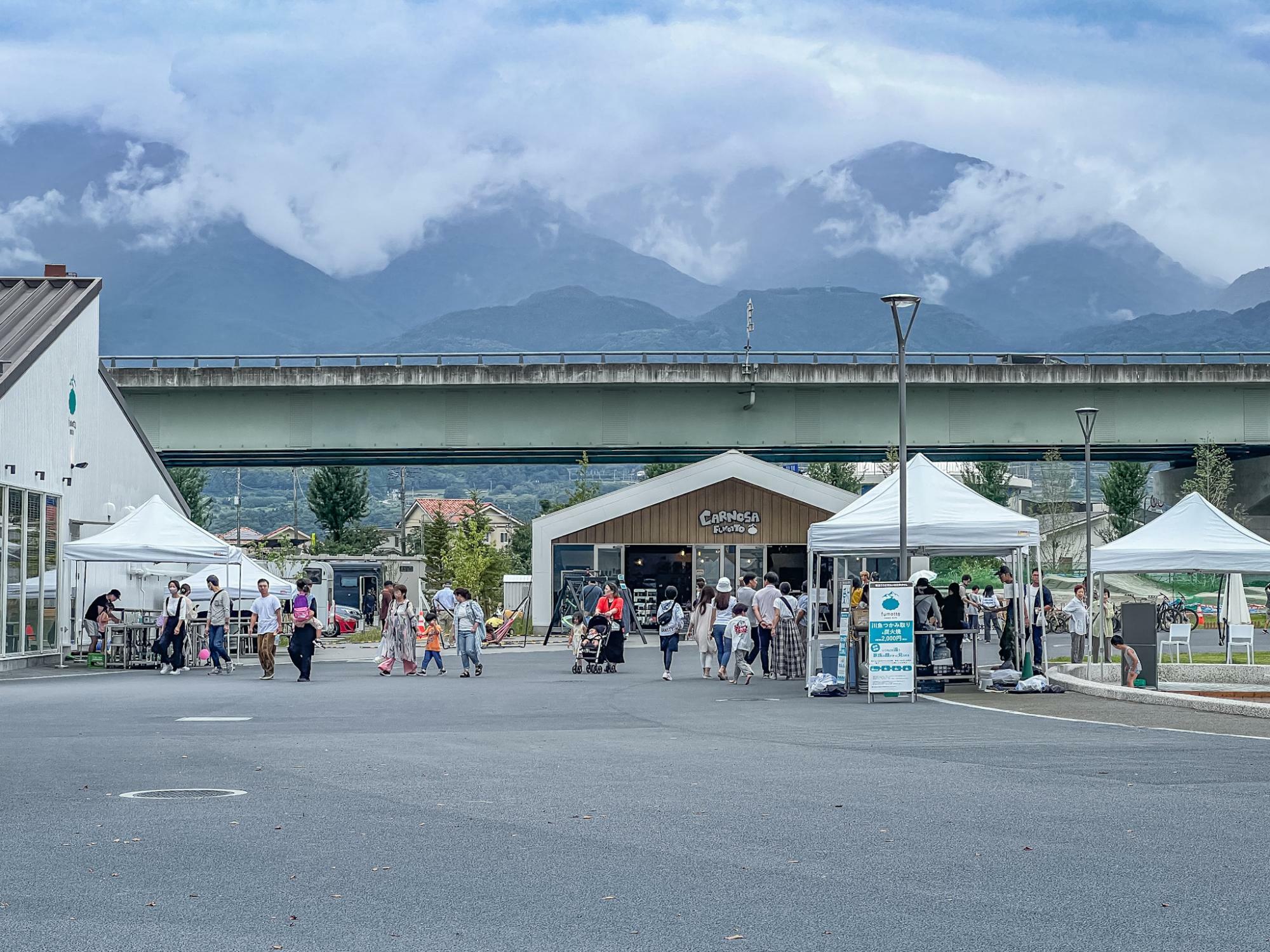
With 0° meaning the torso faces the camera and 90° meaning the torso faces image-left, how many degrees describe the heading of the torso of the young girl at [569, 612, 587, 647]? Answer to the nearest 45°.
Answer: approximately 45°

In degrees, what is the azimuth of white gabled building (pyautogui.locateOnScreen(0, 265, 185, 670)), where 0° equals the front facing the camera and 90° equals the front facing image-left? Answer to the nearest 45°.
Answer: approximately 315°

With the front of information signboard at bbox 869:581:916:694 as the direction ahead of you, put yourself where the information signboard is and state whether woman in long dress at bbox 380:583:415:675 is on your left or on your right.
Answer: on your right

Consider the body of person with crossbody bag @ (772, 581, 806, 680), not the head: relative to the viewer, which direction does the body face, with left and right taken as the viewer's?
facing away from the viewer

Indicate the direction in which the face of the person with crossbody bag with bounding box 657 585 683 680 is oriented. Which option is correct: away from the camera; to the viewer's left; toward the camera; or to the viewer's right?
away from the camera

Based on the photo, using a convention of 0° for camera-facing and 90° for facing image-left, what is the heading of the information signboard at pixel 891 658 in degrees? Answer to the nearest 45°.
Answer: approximately 0°

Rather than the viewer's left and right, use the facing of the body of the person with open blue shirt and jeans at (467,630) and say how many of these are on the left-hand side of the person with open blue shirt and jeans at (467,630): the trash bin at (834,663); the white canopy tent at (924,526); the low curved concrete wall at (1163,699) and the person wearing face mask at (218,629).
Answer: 3

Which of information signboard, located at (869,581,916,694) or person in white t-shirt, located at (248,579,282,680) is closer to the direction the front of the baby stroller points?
the person in white t-shirt

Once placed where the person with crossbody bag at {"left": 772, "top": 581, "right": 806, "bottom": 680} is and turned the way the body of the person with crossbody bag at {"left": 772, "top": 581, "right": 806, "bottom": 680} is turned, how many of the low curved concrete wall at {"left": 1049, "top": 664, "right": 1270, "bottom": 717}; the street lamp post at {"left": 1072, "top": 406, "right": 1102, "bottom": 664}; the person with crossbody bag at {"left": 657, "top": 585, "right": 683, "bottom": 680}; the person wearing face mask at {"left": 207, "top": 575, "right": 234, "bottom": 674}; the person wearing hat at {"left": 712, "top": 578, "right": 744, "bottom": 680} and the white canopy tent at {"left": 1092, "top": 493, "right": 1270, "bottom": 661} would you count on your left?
3

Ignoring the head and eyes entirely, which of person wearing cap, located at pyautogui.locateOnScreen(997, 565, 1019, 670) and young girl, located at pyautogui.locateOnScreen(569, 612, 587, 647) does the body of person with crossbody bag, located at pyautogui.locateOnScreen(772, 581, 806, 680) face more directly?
the young girl

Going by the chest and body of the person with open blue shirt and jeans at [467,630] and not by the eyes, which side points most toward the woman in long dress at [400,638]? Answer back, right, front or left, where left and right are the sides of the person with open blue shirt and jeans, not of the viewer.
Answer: right

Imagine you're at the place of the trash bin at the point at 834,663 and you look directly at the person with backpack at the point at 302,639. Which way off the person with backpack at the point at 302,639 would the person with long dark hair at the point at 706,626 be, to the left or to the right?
right

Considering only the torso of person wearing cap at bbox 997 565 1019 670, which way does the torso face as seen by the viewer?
to the viewer's left
